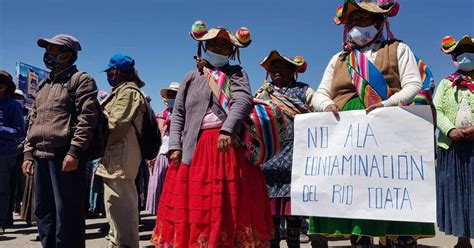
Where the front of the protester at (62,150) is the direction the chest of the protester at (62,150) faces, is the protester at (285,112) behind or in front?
behind

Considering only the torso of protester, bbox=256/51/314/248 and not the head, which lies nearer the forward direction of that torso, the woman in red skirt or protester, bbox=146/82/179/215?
the woman in red skirt

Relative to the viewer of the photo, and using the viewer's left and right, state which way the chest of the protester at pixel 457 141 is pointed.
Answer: facing the viewer

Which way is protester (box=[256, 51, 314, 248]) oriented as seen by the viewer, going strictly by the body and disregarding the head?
toward the camera

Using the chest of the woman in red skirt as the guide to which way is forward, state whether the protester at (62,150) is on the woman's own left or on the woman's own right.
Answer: on the woman's own right

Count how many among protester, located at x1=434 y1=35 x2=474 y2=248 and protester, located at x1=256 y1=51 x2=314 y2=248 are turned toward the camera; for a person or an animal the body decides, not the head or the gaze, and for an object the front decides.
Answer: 2

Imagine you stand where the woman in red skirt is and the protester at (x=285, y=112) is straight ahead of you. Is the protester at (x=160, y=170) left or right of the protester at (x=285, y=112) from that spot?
left

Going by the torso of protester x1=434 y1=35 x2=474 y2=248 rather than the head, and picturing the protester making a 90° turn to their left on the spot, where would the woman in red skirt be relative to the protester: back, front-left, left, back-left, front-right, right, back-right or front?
back-right

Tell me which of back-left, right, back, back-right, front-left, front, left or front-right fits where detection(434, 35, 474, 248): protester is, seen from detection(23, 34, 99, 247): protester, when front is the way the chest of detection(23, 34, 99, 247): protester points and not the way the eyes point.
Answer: back-left

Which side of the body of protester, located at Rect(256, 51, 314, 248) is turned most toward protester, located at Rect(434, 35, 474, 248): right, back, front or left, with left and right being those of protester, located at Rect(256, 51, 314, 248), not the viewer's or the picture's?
left

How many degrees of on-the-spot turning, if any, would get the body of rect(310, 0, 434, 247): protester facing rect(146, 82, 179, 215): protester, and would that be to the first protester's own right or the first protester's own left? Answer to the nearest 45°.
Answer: approximately 135° to the first protester's own right

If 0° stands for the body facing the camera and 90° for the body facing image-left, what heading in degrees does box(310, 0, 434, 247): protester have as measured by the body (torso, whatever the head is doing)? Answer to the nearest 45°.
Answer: approximately 0°
